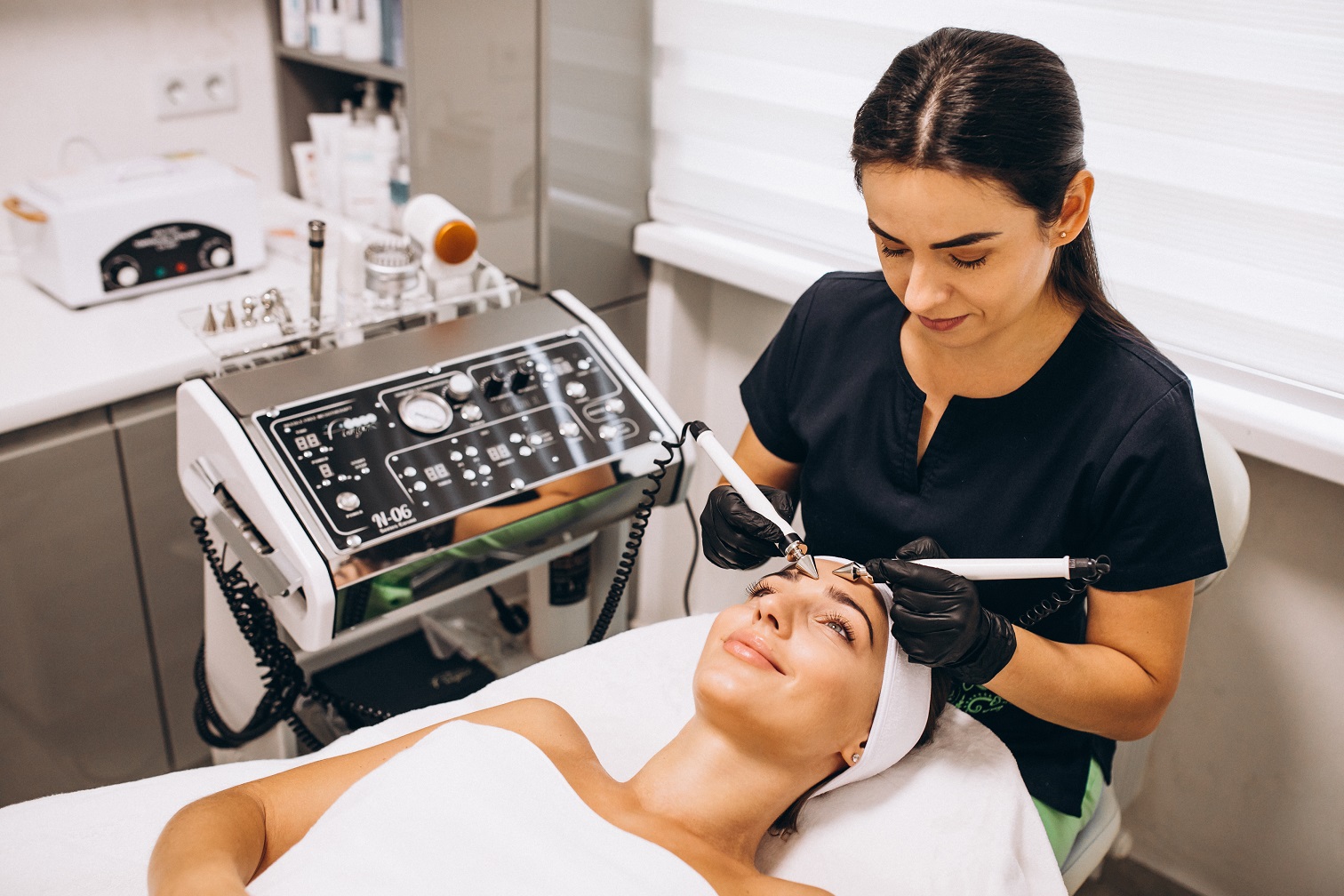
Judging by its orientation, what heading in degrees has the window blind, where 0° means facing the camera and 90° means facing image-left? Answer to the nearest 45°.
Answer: approximately 45°

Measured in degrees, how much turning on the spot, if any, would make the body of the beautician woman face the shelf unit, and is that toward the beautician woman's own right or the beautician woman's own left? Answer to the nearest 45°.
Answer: approximately 90° to the beautician woman's own right

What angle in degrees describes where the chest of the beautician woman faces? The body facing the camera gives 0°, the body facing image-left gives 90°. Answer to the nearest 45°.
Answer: approximately 45°

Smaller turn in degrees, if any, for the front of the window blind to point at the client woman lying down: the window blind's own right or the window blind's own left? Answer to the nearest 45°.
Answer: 0° — it already faces them

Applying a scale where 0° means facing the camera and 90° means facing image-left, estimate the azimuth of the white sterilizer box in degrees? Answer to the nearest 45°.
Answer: approximately 315°

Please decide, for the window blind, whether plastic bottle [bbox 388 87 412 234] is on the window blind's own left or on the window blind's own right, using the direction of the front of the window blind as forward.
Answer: on the window blind's own right
